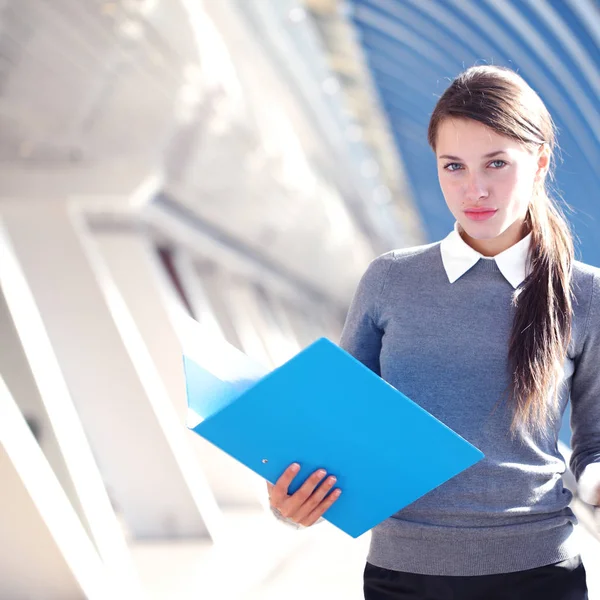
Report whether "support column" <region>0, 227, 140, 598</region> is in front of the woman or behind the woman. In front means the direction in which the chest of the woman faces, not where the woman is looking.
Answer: behind

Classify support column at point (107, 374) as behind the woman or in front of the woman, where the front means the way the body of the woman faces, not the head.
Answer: behind

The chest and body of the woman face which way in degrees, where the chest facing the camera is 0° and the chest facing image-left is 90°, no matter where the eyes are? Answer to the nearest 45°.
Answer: approximately 0°

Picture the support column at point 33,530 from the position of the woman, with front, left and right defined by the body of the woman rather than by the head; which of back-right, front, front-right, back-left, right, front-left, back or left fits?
back-right

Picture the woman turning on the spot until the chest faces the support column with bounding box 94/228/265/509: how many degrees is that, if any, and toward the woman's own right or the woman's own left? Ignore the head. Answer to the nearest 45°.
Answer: approximately 180°
